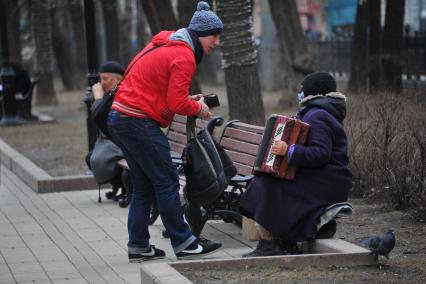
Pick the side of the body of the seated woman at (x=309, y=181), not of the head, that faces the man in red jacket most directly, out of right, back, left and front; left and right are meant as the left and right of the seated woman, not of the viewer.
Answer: front

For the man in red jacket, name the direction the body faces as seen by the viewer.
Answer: to the viewer's right

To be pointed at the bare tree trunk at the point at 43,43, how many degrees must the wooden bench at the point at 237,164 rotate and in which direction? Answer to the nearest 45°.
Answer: approximately 135° to its right

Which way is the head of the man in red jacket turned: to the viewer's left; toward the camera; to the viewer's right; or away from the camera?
to the viewer's right

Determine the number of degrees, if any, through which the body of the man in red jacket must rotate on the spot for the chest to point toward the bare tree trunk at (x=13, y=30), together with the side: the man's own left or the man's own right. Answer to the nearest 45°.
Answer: approximately 90° to the man's own left

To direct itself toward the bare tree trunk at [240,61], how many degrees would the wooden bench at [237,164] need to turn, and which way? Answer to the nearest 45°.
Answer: approximately 135° to its right

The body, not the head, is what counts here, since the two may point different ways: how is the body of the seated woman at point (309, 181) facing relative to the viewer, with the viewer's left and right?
facing to the left of the viewer

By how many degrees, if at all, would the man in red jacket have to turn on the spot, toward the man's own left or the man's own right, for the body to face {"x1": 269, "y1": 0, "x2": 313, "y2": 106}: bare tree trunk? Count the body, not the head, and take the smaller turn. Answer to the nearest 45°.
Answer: approximately 90° to the man's own left

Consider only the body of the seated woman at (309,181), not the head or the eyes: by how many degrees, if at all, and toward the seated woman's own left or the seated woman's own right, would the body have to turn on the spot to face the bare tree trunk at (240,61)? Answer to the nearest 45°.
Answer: approximately 90° to the seated woman's own right

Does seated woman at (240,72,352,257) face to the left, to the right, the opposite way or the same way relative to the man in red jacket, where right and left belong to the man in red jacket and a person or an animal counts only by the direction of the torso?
the opposite way

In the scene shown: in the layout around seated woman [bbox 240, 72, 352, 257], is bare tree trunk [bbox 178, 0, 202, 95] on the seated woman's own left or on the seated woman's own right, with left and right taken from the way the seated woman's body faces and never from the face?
on the seated woman's own right
